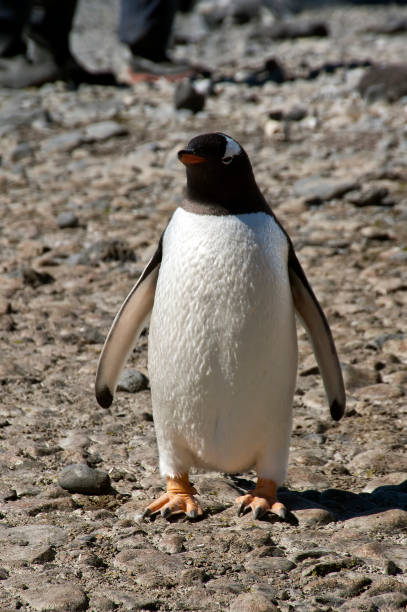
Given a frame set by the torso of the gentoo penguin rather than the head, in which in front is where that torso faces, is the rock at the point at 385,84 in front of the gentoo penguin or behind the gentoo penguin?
behind

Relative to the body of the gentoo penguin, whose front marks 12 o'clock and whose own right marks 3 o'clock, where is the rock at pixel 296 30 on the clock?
The rock is roughly at 6 o'clock from the gentoo penguin.

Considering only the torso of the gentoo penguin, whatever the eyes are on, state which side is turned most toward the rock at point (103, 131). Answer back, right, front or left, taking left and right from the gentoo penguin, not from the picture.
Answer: back

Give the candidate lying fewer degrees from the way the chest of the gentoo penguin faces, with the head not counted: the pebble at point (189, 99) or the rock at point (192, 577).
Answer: the rock

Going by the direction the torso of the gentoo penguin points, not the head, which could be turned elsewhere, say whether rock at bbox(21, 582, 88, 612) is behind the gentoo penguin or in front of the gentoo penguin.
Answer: in front

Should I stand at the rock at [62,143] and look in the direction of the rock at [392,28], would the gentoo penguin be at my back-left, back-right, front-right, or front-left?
back-right

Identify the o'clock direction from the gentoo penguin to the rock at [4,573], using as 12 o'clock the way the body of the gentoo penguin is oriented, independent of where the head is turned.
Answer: The rock is roughly at 1 o'clock from the gentoo penguin.

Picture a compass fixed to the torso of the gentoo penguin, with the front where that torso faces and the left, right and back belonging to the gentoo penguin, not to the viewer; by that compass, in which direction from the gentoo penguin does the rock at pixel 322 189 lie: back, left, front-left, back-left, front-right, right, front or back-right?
back

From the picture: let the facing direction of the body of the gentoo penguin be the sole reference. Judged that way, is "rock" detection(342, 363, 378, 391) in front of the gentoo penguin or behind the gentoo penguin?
behind

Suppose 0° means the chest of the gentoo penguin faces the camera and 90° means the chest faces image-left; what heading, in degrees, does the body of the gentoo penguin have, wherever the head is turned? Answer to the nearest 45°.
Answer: approximately 0°

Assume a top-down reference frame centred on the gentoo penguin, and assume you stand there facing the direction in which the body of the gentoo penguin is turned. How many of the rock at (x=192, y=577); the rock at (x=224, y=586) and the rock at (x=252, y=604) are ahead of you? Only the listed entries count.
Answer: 3

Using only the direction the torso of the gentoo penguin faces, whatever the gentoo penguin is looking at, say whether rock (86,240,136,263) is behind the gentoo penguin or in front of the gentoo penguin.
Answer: behind

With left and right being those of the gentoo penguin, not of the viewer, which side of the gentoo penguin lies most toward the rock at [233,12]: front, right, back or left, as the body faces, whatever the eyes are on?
back

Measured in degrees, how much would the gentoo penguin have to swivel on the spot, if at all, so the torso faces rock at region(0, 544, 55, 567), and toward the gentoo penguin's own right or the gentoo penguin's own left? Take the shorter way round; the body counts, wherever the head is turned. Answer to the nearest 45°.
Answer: approximately 45° to the gentoo penguin's own right

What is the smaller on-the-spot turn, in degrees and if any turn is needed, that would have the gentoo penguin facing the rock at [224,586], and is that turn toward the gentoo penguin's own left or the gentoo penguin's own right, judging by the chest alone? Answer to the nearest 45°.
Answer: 0° — it already faces it

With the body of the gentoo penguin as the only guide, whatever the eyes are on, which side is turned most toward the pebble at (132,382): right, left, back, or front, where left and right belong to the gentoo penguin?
back
